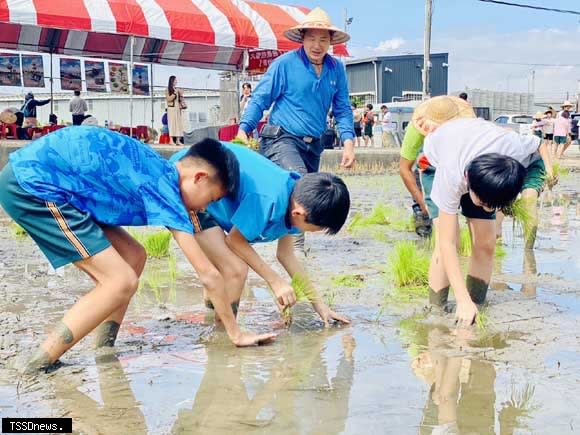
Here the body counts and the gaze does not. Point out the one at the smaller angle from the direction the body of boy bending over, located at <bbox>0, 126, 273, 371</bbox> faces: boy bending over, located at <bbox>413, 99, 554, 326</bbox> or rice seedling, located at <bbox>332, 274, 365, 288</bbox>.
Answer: the boy bending over

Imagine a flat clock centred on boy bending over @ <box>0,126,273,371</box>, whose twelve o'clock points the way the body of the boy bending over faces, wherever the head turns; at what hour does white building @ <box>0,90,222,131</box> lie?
The white building is roughly at 9 o'clock from the boy bending over.

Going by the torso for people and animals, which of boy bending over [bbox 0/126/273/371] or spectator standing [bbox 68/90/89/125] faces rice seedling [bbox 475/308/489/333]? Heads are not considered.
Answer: the boy bending over

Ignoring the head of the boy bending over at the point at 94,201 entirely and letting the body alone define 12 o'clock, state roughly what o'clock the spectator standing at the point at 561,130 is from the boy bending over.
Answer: The spectator standing is roughly at 10 o'clock from the boy bending over.

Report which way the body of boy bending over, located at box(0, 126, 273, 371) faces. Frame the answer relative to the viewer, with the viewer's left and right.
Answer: facing to the right of the viewer

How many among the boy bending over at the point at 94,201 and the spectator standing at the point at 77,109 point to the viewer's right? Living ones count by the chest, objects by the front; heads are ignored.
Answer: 1

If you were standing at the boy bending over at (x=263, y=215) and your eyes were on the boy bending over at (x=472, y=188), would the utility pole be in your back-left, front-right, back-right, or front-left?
front-left

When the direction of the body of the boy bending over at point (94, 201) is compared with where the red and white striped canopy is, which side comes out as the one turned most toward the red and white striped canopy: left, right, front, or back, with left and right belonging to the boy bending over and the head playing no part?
left

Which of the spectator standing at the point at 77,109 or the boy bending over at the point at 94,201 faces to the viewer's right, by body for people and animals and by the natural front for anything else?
the boy bending over

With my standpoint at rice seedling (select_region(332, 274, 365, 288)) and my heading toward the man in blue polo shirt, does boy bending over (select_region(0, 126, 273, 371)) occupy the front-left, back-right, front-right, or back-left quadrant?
back-left
